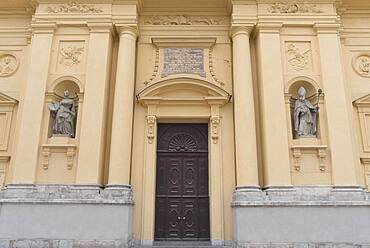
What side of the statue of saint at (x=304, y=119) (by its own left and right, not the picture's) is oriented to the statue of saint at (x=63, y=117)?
right

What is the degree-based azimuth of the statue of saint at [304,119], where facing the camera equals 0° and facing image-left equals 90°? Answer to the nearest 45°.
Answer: approximately 0°
